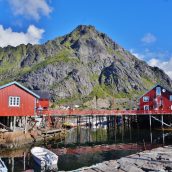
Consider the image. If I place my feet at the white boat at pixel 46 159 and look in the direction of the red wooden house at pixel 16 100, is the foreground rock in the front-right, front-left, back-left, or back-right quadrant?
back-right

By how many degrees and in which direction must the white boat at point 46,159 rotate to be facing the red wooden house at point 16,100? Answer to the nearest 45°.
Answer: approximately 45° to its right

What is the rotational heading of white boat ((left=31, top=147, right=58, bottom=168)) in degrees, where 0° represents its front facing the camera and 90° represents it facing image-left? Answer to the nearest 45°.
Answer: approximately 135°

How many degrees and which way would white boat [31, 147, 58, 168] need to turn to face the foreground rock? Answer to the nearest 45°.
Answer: approximately 180°
